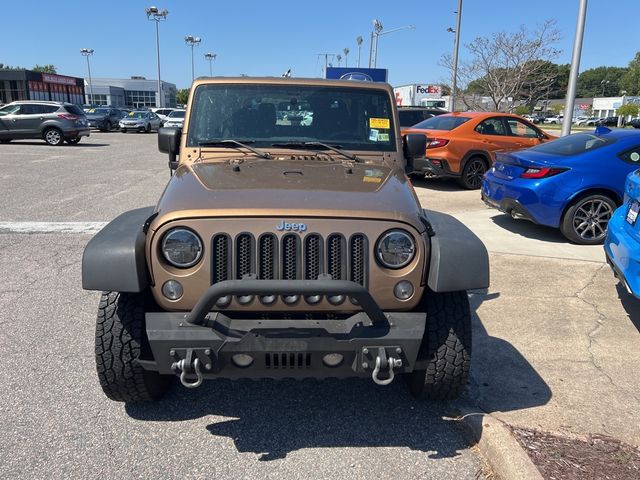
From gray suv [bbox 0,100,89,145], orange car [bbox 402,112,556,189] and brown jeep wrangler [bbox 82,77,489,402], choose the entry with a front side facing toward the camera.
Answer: the brown jeep wrangler

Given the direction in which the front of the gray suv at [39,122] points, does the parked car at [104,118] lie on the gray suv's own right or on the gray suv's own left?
on the gray suv's own right

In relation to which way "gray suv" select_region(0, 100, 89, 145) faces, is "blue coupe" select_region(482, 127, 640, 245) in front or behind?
behind

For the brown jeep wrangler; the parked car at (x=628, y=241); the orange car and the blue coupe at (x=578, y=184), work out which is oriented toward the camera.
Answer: the brown jeep wrangler

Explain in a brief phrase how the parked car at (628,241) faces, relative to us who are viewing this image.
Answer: facing away from the viewer and to the right of the viewer

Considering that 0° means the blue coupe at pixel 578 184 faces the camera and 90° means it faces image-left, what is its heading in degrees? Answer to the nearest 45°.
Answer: approximately 225°

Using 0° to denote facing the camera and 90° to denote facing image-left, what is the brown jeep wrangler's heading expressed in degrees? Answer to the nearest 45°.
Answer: approximately 0°

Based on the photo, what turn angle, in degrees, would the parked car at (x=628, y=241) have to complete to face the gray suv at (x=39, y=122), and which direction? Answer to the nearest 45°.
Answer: approximately 90° to its left

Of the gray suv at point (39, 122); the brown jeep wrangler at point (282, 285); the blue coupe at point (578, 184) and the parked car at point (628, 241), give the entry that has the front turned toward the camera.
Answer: the brown jeep wrangler

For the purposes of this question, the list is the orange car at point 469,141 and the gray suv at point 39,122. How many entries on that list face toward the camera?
0

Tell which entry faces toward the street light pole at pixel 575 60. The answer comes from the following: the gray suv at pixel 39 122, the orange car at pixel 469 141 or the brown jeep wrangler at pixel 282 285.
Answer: the orange car

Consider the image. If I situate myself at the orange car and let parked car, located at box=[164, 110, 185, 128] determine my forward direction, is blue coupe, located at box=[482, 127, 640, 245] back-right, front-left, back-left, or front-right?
back-left
